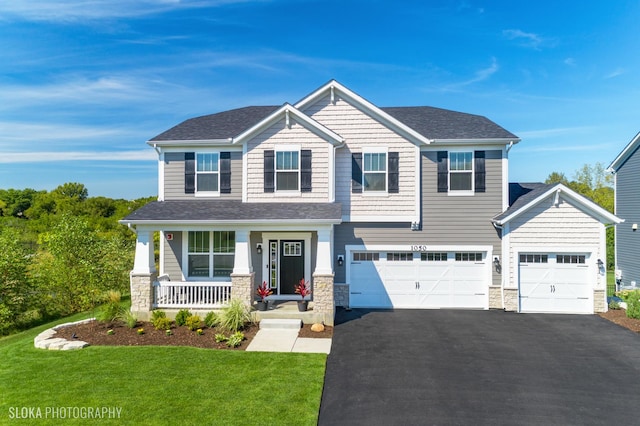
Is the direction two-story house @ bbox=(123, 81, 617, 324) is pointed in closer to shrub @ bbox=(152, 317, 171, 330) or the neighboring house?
the shrub

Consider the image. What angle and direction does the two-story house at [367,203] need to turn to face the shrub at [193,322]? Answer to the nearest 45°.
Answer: approximately 45° to its right

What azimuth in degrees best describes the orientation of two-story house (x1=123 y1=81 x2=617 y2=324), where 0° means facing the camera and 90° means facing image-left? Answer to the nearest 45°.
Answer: approximately 0°

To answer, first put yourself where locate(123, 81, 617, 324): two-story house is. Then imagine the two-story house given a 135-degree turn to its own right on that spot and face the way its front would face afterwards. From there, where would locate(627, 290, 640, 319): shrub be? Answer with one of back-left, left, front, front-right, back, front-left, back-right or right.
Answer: back-right

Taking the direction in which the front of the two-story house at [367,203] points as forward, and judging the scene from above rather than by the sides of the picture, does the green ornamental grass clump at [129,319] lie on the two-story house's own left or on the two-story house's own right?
on the two-story house's own right
